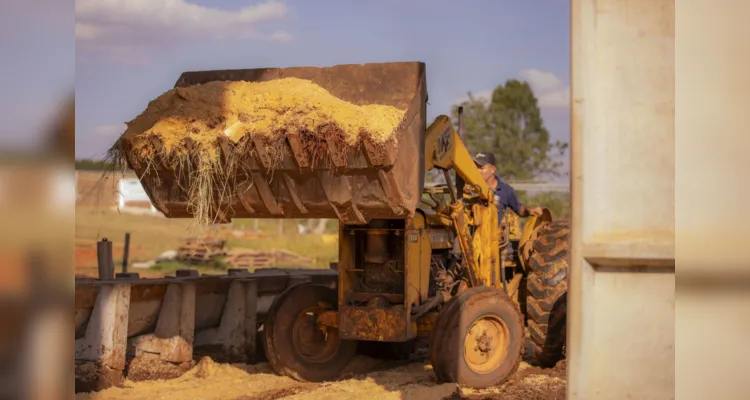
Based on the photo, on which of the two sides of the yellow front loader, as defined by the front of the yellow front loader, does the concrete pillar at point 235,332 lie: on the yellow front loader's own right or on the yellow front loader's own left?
on the yellow front loader's own right

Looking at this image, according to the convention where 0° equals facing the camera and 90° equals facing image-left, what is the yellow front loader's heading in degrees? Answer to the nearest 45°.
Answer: approximately 45°

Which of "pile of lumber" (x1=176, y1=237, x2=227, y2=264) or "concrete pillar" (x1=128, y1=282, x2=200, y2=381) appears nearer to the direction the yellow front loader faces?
the concrete pillar

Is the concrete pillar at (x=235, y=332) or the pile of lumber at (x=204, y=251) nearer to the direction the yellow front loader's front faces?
the concrete pillar

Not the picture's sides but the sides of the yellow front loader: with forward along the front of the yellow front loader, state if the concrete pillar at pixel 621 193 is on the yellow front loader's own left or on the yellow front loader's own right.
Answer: on the yellow front loader's own left

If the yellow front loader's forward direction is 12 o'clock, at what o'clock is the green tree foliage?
The green tree foliage is roughly at 5 o'clock from the yellow front loader.

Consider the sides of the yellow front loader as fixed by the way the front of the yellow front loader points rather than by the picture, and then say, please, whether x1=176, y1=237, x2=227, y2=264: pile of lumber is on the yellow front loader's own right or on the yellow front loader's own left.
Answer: on the yellow front loader's own right

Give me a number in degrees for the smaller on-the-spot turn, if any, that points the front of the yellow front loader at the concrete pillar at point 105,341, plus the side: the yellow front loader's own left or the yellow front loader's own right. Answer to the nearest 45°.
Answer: approximately 45° to the yellow front loader's own right
